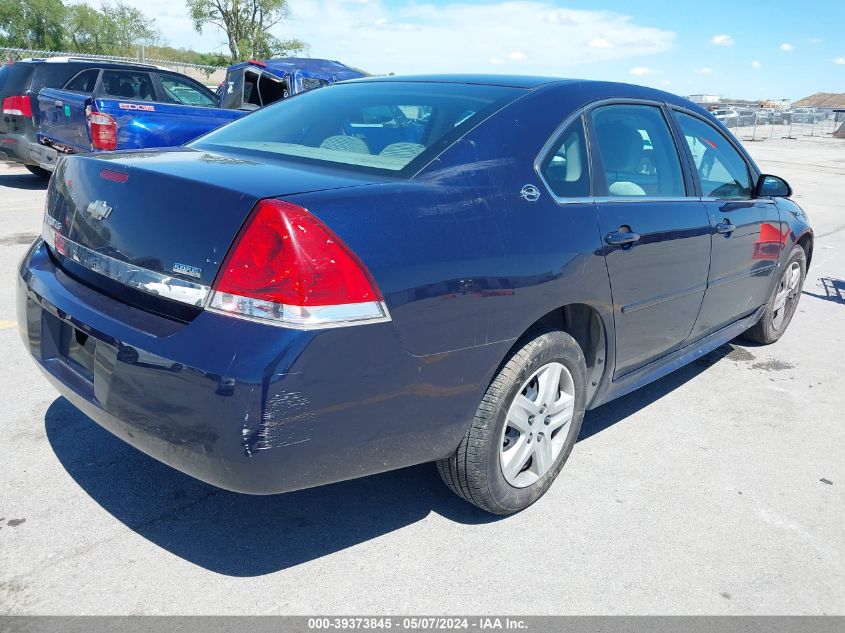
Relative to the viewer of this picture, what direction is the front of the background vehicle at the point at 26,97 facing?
facing away from the viewer and to the right of the viewer

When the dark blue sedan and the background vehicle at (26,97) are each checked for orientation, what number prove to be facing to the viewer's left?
0

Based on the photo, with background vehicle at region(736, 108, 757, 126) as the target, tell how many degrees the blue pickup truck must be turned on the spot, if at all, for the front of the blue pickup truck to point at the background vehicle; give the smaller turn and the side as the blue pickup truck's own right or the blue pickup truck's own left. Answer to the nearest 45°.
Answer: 0° — it already faces it

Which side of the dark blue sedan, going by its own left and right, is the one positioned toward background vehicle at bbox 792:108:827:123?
front

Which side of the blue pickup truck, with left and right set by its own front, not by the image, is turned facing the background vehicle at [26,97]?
left

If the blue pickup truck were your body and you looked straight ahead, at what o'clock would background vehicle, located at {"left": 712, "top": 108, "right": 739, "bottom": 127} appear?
The background vehicle is roughly at 12 o'clock from the blue pickup truck.

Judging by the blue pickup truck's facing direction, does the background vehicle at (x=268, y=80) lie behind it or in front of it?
in front

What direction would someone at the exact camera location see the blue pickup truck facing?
facing away from the viewer and to the right of the viewer

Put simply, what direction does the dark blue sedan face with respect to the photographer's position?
facing away from the viewer and to the right of the viewer

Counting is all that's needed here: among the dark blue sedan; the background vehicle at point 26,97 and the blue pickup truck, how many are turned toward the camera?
0
